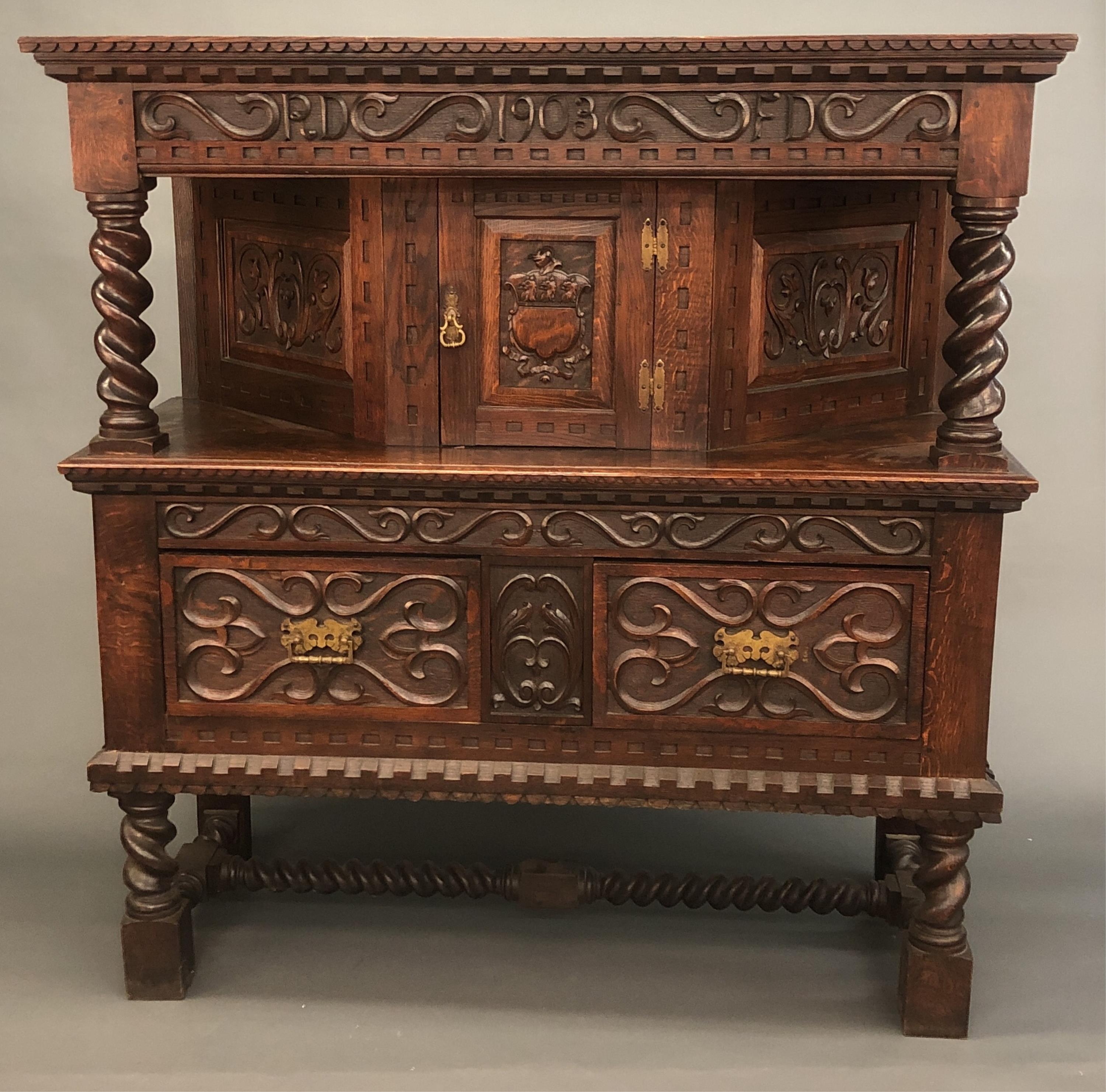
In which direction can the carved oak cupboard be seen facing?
toward the camera
